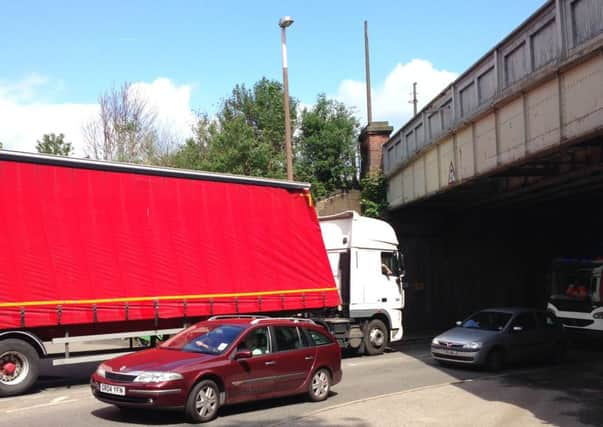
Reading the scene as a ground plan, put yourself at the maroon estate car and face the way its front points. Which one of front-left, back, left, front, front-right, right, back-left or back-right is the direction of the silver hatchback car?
back

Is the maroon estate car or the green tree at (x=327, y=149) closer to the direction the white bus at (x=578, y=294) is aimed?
the maroon estate car

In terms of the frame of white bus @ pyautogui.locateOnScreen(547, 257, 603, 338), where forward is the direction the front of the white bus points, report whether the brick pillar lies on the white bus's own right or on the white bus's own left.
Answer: on the white bus's own right

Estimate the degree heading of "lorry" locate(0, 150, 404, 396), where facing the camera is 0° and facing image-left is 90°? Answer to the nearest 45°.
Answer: approximately 225°

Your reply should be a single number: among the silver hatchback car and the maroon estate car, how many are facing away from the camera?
0

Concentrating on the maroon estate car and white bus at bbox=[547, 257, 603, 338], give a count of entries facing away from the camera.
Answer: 0

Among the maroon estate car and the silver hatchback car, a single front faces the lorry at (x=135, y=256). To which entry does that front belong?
the silver hatchback car

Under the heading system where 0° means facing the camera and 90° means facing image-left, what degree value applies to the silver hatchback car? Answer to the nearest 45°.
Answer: approximately 45°

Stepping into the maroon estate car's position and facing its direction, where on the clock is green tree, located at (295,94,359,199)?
The green tree is roughly at 5 o'clock from the maroon estate car.

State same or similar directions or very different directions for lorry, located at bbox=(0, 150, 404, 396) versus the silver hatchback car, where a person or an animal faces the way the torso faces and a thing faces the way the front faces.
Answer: very different directions

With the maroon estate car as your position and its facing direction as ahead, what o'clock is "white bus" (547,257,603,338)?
The white bus is roughly at 6 o'clock from the maroon estate car.

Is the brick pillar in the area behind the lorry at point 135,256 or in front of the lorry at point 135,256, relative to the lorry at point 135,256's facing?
in front

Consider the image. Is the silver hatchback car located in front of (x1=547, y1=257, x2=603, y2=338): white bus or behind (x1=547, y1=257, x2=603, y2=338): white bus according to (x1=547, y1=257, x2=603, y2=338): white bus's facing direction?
in front

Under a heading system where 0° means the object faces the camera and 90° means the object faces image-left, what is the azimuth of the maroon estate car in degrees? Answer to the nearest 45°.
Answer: approximately 45°

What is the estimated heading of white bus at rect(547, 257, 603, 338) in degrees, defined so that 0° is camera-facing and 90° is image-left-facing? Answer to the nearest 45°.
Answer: approximately 45°
